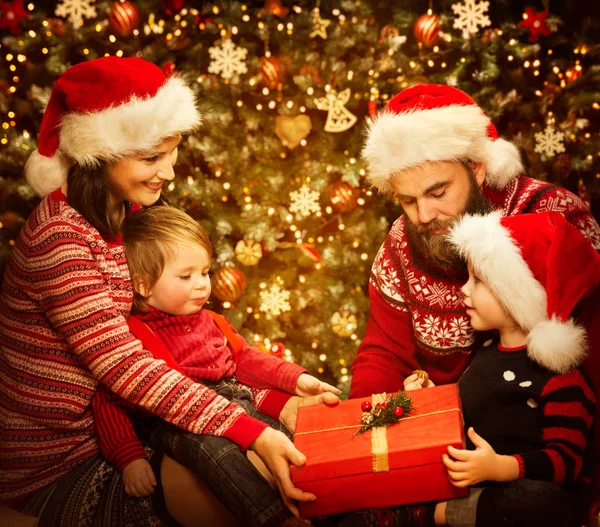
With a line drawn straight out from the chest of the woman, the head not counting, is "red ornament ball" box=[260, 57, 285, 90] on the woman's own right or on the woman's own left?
on the woman's own left

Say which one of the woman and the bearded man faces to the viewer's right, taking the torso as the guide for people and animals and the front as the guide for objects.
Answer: the woman

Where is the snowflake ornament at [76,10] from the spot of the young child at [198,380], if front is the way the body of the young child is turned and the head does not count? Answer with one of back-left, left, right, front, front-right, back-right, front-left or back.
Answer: back-left

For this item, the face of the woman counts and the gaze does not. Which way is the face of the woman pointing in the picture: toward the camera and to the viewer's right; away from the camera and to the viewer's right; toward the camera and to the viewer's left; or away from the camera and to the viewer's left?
toward the camera and to the viewer's right

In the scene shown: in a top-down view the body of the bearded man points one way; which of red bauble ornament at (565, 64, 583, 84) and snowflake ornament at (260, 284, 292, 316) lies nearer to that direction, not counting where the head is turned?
the snowflake ornament

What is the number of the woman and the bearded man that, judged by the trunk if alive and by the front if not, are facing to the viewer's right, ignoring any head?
1

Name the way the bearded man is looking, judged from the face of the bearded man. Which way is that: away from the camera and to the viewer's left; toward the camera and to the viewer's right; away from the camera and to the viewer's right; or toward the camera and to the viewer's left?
toward the camera and to the viewer's left

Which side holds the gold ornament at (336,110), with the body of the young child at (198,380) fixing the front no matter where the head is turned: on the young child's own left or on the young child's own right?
on the young child's own left

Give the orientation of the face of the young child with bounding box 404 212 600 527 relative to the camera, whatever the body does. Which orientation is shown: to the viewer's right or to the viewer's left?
to the viewer's left

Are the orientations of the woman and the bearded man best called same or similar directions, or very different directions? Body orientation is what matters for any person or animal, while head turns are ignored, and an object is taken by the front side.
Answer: very different directions

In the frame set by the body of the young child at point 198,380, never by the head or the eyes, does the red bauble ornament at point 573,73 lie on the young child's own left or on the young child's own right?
on the young child's own left

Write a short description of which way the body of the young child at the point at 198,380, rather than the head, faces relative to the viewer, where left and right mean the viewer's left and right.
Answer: facing the viewer and to the right of the viewer

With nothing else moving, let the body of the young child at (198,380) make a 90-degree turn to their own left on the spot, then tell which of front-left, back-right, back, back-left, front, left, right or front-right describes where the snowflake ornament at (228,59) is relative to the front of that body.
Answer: front-left

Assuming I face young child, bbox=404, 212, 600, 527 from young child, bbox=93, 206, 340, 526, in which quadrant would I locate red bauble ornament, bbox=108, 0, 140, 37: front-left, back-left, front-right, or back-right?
back-left

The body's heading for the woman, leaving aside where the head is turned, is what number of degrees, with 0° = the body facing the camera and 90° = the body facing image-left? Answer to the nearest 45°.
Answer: approximately 270°

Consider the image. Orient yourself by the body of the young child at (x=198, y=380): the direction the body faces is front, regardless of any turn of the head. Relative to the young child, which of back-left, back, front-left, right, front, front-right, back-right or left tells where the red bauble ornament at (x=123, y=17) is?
back-left
